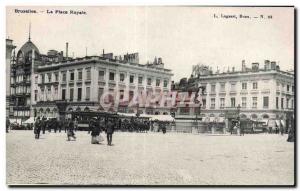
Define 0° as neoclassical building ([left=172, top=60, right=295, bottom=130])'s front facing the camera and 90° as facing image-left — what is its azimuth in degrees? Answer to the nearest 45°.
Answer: approximately 45°

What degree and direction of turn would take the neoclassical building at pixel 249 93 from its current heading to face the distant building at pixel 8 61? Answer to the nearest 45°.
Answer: approximately 45° to its right

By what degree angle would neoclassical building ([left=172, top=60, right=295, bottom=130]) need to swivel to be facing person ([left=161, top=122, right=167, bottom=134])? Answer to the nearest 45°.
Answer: approximately 90° to its right

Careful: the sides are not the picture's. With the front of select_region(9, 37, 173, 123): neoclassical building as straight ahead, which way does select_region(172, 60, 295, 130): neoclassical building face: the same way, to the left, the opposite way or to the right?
to the right

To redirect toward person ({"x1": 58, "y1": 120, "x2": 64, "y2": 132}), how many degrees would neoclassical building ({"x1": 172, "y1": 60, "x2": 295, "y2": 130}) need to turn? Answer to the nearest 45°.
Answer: approximately 45° to its right

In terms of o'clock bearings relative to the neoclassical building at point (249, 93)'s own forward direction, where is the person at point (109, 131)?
The person is roughly at 1 o'clock from the neoclassical building.

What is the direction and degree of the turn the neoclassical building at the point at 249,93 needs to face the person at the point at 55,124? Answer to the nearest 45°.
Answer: approximately 45° to its right

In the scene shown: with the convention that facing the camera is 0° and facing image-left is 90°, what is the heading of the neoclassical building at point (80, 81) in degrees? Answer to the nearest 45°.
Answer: approximately 315°

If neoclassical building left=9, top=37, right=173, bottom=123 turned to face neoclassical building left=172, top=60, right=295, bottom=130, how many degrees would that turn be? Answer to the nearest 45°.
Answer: approximately 45° to its left
